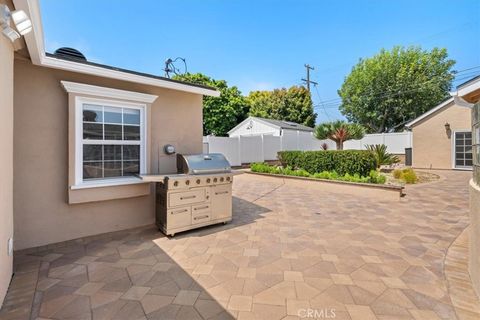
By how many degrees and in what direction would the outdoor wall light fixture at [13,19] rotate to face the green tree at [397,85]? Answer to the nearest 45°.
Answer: approximately 45° to its left

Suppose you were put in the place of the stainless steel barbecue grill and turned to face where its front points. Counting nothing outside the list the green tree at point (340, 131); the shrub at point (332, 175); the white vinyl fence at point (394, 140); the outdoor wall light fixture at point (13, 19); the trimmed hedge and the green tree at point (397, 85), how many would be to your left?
5

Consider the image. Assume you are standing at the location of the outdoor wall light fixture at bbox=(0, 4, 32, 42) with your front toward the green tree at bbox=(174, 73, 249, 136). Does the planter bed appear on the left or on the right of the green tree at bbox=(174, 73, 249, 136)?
right

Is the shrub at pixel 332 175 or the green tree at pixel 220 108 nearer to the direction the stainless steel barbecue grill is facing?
the shrub

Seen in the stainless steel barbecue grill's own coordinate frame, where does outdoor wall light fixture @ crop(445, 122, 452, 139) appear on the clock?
The outdoor wall light fixture is roughly at 10 o'clock from the stainless steel barbecue grill.

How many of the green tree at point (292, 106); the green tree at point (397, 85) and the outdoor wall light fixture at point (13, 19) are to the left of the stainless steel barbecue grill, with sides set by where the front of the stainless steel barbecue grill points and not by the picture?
2

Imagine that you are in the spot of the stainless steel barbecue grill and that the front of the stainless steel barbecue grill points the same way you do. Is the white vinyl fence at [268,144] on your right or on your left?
on your left

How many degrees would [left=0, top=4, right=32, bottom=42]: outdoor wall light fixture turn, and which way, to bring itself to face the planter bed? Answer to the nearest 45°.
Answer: approximately 45° to its left

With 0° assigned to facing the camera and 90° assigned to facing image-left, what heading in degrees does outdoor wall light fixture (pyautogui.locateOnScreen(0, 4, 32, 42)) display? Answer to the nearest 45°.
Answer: approximately 315°
